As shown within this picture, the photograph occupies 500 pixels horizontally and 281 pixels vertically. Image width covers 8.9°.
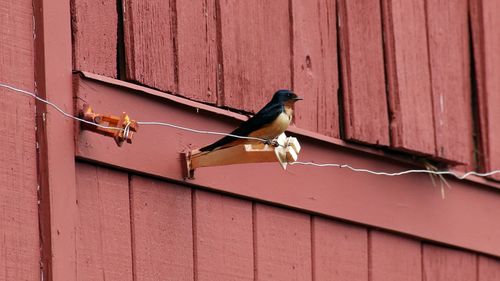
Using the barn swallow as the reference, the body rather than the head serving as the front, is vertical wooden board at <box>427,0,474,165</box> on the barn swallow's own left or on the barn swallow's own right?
on the barn swallow's own left

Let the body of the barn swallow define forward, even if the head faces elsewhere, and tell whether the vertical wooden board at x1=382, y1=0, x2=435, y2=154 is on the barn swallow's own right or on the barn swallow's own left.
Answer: on the barn swallow's own left

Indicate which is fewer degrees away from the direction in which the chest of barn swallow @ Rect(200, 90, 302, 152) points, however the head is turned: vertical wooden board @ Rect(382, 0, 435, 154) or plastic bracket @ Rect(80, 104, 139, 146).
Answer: the vertical wooden board

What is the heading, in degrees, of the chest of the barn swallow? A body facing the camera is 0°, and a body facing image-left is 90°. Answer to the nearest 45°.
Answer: approximately 270°
